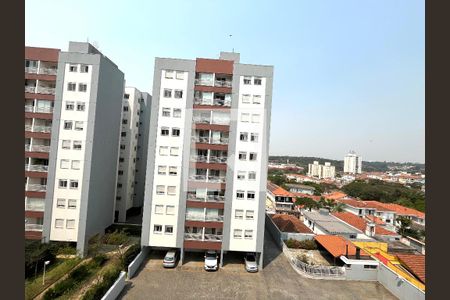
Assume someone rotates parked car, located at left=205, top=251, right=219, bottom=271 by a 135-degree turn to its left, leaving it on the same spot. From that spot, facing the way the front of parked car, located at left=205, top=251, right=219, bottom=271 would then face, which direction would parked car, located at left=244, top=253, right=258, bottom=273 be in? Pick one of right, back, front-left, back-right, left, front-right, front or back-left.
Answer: front-right

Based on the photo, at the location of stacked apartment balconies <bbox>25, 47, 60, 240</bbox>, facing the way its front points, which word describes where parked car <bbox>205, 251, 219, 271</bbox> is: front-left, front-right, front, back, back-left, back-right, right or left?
front-left

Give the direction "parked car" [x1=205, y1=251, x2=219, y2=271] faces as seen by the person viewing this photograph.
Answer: facing the viewer

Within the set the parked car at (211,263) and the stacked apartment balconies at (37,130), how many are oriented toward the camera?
2

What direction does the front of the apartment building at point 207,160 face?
toward the camera

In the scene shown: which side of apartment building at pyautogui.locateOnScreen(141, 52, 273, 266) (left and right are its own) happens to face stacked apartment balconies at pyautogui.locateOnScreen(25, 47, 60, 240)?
right

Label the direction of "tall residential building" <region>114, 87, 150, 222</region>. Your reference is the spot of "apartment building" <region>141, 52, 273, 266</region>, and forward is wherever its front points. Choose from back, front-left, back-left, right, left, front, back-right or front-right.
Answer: back-right

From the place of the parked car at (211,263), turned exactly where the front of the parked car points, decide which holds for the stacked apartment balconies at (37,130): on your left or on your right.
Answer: on your right

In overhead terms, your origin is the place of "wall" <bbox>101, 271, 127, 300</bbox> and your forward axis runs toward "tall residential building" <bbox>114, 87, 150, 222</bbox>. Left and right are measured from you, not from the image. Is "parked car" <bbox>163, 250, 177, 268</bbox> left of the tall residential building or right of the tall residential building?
right

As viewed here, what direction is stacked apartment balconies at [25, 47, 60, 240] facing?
toward the camera
